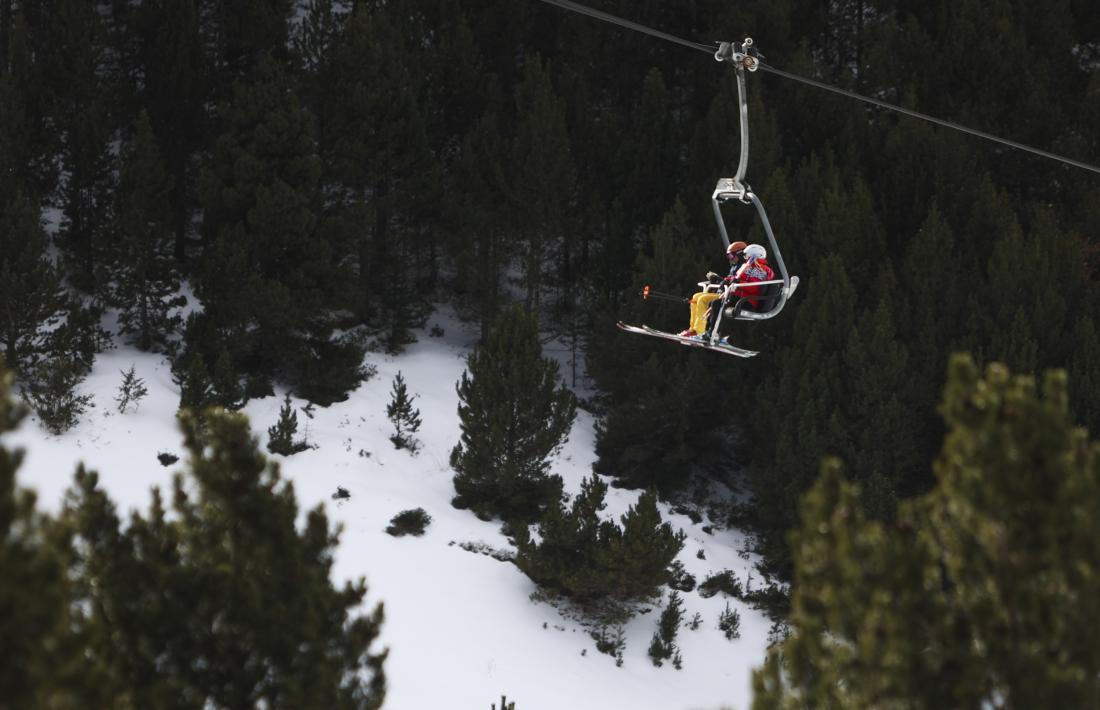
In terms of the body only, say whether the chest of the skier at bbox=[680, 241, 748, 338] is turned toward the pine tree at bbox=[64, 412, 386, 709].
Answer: no

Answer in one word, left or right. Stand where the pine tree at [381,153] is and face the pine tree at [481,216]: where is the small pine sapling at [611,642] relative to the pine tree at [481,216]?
right

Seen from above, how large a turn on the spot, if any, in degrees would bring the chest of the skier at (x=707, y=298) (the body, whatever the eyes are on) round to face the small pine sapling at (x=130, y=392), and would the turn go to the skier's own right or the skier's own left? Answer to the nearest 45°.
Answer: approximately 45° to the skier's own right

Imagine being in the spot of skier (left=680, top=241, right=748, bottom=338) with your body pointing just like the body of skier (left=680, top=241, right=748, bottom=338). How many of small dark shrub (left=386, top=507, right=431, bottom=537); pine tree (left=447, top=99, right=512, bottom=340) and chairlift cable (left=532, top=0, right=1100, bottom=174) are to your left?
0

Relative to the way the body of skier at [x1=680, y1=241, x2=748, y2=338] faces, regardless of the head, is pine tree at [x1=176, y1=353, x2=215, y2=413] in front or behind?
in front

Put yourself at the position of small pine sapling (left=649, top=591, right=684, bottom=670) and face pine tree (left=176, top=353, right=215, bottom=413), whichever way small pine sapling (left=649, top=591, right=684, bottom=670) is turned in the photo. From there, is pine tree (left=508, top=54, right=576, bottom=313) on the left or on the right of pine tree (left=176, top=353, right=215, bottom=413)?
right

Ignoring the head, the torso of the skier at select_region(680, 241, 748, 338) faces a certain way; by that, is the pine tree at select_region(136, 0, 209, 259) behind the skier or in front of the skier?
in front

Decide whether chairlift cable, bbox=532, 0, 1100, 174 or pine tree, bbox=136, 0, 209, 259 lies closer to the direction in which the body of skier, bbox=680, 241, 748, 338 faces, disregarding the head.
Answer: the pine tree

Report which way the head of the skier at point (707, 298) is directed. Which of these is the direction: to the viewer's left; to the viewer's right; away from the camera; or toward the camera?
to the viewer's left

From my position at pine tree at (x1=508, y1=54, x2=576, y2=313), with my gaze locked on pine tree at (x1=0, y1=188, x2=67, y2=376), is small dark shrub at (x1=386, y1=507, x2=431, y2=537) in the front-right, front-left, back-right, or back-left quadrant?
front-left

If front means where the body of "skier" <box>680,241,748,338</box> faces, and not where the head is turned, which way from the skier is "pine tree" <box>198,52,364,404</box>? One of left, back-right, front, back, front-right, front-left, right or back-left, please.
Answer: front-right

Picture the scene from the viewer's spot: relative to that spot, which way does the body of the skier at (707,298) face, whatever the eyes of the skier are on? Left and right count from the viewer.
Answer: facing to the left of the viewer
